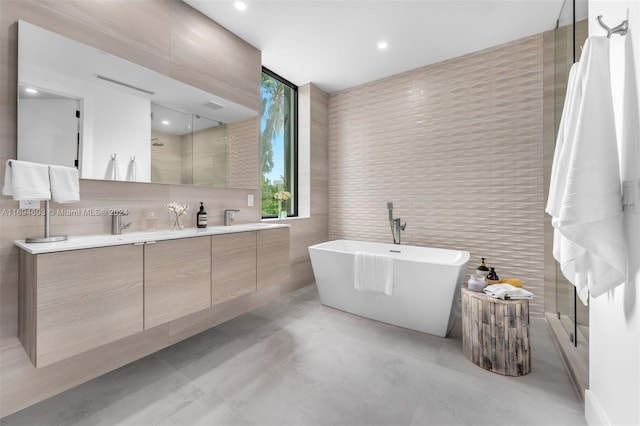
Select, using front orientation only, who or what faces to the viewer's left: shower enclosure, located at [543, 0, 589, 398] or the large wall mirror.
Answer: the shower enclosure

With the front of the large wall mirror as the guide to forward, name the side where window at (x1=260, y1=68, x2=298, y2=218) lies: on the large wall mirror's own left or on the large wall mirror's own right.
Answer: on the large wall mirror's own left

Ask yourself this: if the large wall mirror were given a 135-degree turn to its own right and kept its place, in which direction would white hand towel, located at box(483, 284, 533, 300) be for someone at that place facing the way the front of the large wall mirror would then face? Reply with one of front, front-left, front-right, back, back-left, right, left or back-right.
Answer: back-left

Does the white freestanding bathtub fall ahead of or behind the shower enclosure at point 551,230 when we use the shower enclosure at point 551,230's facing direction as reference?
ahead

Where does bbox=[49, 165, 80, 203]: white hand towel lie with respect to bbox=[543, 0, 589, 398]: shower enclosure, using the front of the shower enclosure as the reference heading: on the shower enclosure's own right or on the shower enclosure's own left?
on the shower enclosure's own left

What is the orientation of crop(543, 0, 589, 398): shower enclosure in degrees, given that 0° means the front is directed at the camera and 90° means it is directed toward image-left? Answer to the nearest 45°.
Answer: approximately 90°

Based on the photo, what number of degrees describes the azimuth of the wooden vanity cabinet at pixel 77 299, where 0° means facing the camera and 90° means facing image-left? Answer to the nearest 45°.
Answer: approximately 315°

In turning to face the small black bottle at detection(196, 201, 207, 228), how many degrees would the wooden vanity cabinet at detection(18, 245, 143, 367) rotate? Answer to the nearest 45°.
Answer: approximately 90° to its left

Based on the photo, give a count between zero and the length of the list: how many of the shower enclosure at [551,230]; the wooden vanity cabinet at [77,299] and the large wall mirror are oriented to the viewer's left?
1

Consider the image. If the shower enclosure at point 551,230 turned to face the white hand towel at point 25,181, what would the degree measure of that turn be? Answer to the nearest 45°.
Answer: approximately 45° to its left

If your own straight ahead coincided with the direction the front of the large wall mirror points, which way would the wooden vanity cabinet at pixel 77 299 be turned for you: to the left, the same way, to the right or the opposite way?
the same way

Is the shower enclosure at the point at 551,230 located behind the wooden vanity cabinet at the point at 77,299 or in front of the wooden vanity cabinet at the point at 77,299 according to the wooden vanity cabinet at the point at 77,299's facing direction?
in front

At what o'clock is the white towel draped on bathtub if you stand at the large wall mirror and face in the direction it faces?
The white towel draped on bathtub is roughly at 11 o'clock from the large wall mirror.

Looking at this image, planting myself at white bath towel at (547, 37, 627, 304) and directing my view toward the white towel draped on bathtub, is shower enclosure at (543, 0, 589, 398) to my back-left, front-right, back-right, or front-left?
front-right

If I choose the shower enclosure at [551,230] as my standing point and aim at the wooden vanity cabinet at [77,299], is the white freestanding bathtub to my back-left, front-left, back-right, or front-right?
front-right

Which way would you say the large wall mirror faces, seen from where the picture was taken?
facing the viewer and to the right of the viewer

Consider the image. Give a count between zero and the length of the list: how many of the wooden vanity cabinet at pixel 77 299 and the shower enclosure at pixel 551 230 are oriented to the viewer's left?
1

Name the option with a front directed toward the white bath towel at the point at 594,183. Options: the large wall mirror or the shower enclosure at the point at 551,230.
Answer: the large wall mirror
